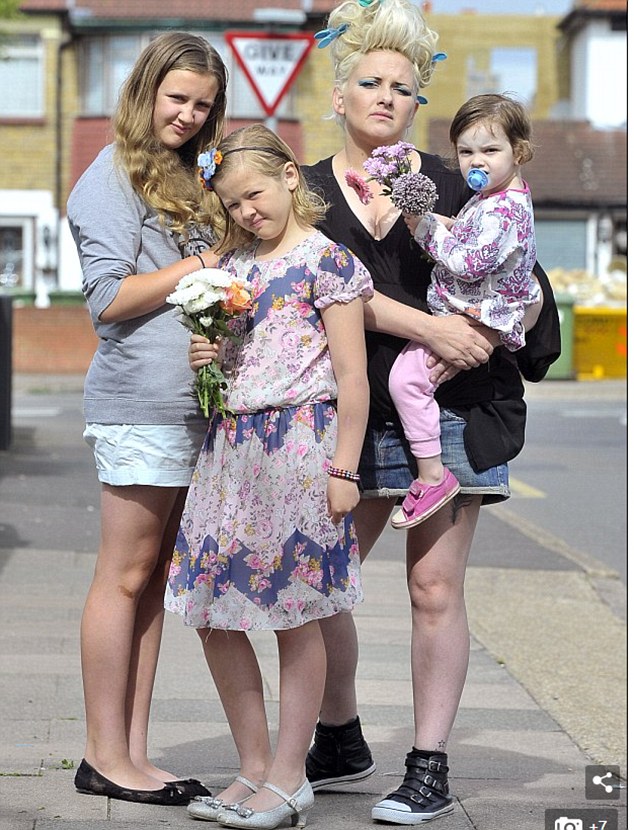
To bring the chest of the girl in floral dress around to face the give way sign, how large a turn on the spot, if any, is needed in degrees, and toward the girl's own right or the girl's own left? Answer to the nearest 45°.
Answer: approximately 135° to the girl's own right

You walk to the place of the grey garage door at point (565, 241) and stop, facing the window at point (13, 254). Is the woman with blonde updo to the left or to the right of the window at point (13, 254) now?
left

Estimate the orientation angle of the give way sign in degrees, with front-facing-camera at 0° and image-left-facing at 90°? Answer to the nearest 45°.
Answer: approximately 0°

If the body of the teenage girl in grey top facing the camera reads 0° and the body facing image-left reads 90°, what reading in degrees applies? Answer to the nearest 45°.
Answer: approximately 270°

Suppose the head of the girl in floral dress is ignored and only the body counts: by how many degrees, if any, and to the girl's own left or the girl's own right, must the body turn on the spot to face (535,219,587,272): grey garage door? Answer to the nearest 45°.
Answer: approximately 135° to the girl's own right

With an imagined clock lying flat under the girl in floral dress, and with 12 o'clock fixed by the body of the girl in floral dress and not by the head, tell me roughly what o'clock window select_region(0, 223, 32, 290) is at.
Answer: The window is roughly at 4 o'clock from the girl in floral dress.
